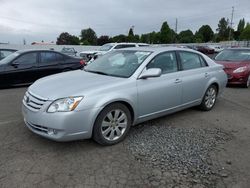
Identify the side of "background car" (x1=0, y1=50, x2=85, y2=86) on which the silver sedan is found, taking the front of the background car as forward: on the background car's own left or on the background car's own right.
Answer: on the background car's own left

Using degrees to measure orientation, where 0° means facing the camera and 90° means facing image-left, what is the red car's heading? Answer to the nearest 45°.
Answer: approximately 45°

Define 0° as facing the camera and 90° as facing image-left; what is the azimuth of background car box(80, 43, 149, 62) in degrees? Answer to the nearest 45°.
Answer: approximately 45°

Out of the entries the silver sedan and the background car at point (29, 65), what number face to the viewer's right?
0

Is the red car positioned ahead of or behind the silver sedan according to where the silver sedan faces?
behind

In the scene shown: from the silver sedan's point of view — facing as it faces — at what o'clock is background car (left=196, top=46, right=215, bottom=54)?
The background car is roughly at 5 o'clock from the silver sedan.

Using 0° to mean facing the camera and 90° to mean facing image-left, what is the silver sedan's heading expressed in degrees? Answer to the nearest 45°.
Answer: approximately 45°

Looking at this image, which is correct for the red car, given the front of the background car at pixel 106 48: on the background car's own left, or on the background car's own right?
on the background car's own left

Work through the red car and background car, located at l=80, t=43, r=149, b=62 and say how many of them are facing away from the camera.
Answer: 0

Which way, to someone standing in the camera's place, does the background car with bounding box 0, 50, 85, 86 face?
facing to the left of the viewer
